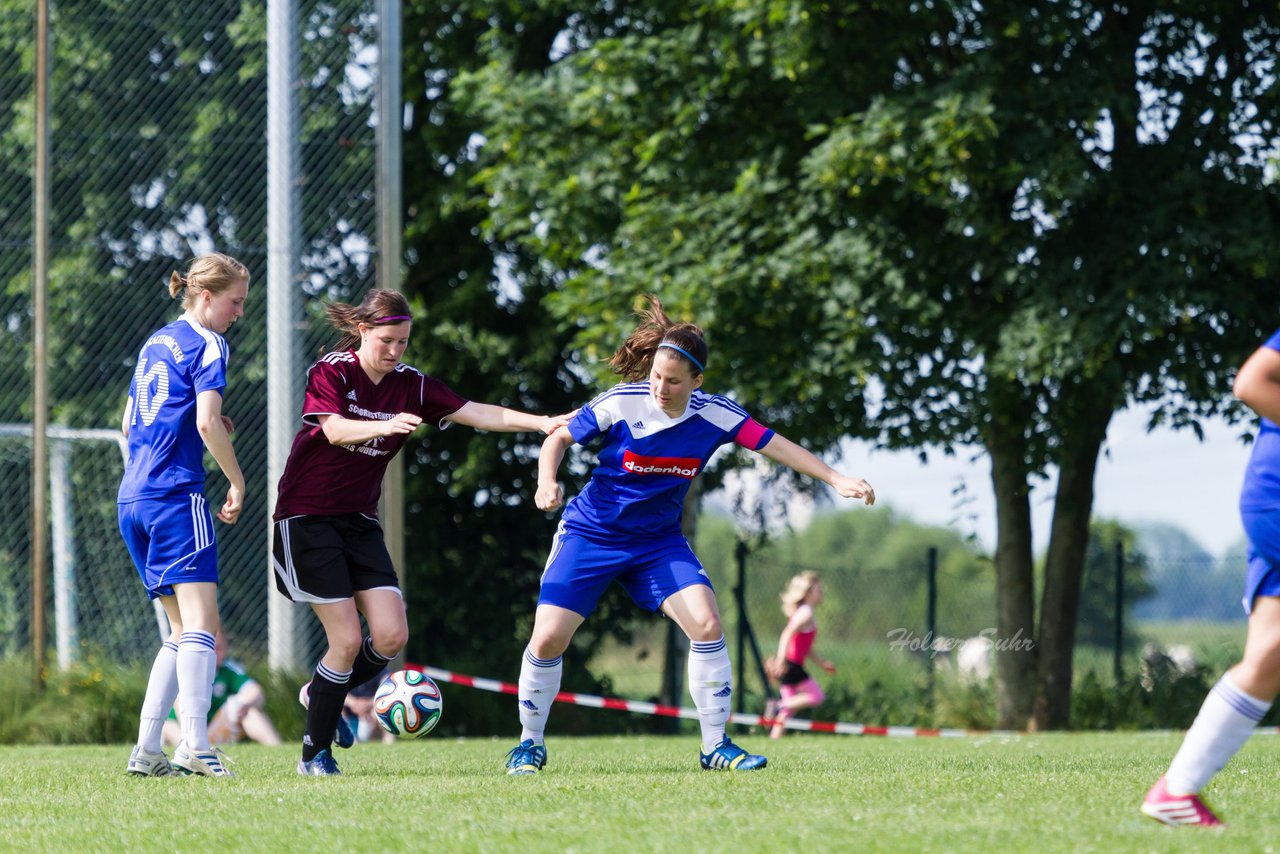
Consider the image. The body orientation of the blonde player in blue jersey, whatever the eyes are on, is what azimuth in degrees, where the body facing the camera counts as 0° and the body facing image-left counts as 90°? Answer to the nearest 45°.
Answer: approximately 225°

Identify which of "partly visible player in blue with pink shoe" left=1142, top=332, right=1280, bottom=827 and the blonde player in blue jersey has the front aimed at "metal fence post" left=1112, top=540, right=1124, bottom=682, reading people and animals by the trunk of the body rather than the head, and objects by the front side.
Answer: the blonde player in blue jersey

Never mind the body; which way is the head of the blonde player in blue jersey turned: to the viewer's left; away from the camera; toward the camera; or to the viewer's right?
to the viewer's right

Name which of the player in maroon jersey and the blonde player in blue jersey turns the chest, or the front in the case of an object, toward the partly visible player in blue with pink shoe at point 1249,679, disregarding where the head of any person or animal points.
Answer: the player in maroon jersey

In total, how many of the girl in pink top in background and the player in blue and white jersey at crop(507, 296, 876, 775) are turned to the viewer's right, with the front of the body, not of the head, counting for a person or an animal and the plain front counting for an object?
1

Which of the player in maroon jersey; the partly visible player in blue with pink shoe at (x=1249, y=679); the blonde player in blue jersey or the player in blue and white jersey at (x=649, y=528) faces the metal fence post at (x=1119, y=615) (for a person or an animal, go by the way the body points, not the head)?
the blonde player in blue jersey

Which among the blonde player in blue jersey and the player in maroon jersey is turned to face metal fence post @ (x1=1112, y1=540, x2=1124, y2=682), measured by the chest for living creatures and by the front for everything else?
the blonde player in blue jersey

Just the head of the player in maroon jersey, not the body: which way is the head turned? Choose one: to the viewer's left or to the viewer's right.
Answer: to the viewer's right

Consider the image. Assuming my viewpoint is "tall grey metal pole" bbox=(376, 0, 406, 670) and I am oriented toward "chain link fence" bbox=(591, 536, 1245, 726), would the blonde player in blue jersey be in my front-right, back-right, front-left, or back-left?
back-right

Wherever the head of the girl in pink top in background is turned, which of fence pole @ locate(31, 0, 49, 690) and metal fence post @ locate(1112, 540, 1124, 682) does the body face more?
the metal fence post

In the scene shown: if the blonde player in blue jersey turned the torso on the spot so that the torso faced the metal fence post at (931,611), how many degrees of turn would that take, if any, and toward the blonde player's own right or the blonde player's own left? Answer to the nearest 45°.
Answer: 0° — they already face it

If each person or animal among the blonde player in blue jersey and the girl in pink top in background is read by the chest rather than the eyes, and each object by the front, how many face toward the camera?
0
